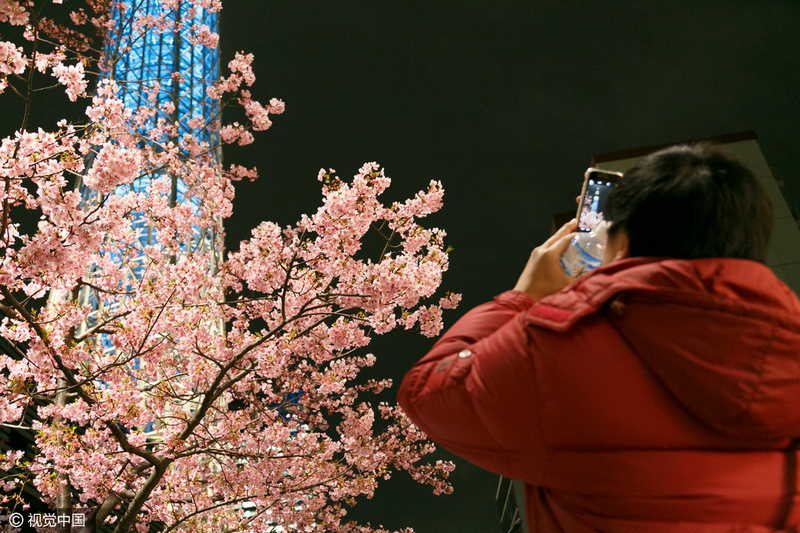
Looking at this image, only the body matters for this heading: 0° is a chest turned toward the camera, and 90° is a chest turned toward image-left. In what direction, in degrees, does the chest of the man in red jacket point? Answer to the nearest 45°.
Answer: approximately 135°

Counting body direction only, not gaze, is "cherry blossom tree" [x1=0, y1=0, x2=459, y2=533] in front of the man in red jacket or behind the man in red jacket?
in front

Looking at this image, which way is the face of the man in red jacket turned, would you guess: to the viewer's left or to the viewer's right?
to the viewer's left
